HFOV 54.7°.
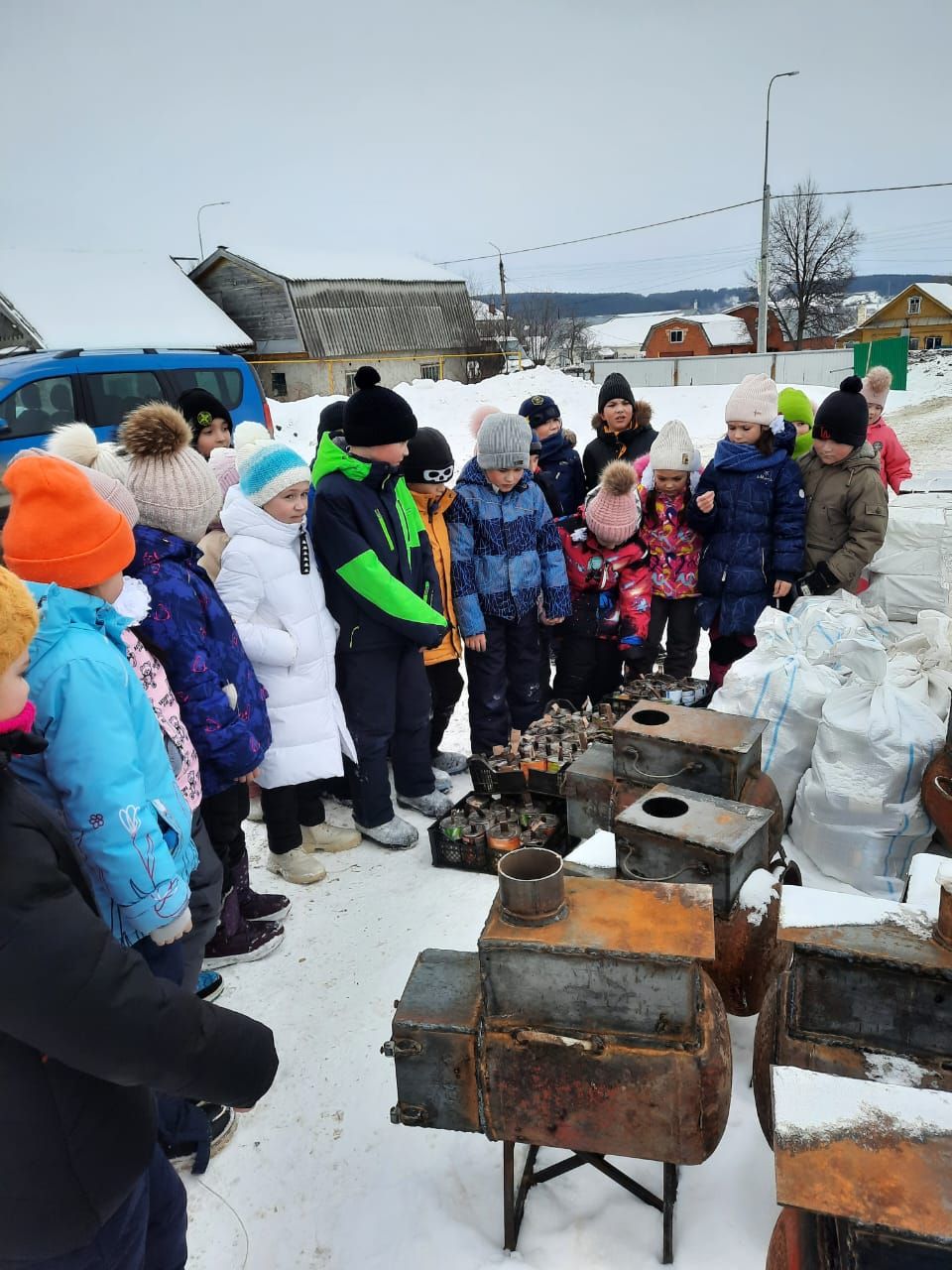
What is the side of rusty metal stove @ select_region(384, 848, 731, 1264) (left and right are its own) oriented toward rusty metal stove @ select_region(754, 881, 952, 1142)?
back

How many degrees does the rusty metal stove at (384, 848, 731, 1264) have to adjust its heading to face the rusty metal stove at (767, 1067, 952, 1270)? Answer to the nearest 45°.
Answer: approximately 135° to its left

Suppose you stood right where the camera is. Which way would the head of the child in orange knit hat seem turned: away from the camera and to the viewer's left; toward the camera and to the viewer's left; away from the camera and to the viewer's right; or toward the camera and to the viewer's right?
away from the camera and to the viewer's right

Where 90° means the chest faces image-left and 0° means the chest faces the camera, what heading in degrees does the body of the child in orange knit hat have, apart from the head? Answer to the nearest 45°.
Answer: approximately 270°

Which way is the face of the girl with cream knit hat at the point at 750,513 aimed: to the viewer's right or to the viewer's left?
to the viewer's left

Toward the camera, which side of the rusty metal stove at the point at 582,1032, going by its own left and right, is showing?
left

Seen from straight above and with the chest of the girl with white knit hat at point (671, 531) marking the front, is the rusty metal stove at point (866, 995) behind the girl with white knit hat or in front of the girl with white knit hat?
in front

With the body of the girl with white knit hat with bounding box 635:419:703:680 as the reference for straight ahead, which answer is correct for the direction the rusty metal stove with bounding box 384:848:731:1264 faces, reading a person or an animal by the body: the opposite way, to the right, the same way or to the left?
to the right

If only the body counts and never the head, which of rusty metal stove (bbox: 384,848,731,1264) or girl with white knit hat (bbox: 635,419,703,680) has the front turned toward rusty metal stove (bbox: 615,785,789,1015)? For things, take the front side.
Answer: the girl with white knit hat
